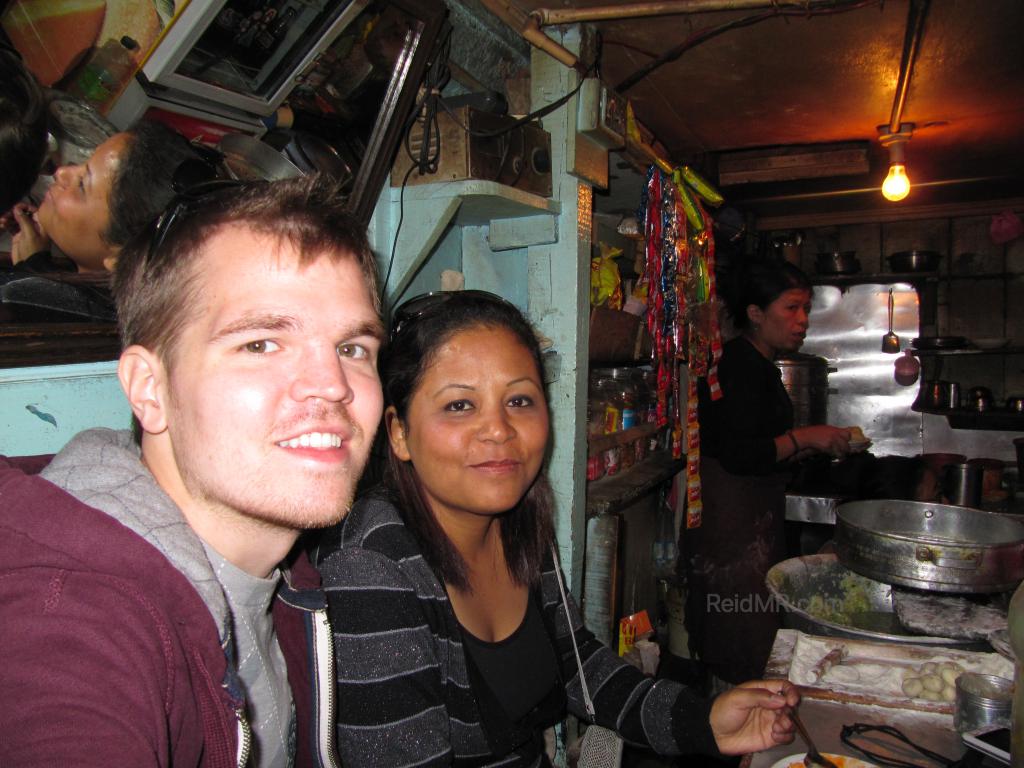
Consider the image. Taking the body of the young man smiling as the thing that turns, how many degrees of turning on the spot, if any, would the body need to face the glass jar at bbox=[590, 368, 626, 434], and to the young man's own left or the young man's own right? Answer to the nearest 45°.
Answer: approximately 90° to the young man's own left

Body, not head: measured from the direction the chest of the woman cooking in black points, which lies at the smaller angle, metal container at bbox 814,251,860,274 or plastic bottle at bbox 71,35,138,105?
the metal container

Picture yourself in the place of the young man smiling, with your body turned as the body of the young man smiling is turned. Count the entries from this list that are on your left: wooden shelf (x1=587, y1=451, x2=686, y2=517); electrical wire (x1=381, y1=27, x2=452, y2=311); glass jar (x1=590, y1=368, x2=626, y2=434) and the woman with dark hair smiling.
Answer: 4

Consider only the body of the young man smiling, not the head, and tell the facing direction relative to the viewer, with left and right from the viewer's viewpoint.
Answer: facing the viewer and to the right of the viewer

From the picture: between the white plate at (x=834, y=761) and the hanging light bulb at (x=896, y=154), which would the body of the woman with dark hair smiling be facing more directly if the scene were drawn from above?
the white plate

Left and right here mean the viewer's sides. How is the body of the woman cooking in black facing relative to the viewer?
facing to the right of the viewer

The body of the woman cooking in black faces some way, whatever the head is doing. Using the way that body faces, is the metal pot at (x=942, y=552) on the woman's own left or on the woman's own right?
on the woman's own right
